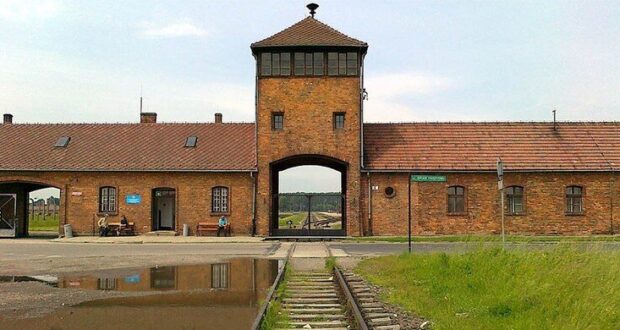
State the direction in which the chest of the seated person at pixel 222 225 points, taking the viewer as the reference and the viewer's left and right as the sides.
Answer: facing the viewer

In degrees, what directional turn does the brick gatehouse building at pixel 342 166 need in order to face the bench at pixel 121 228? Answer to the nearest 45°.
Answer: approximately 90° to its right

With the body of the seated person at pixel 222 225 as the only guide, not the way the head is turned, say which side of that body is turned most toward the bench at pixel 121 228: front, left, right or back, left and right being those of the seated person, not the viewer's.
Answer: right

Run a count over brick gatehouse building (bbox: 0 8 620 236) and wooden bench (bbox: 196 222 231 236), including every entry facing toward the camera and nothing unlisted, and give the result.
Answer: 2

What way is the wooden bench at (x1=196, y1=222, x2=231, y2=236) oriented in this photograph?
toward the camera

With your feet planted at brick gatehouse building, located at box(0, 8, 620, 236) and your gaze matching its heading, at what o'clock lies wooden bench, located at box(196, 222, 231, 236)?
The wooden bench is roughly at 3 o'clock from the brick gatehouse building.

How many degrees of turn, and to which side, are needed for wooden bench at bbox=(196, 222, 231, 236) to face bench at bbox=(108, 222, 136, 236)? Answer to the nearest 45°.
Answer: approximately 90° to its right
